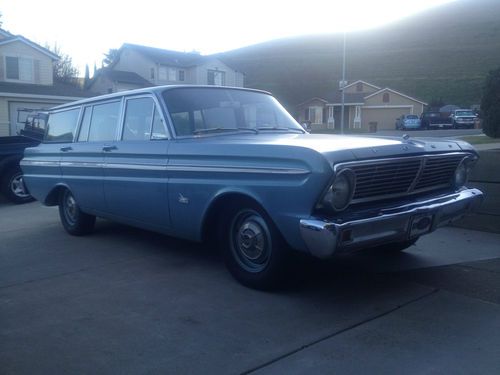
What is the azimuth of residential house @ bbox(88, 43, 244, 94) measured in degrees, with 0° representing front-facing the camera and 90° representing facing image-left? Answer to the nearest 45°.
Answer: approximately 315°

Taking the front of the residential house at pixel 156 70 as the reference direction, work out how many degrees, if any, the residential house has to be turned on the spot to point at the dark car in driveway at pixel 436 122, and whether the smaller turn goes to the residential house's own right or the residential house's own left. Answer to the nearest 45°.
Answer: approximately 45° to the residential house's own left

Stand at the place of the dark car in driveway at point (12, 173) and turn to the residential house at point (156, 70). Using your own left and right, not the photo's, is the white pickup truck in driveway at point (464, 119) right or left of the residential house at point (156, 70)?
right

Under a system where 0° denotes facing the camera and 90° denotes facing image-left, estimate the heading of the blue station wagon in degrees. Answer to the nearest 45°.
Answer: approximately 315°

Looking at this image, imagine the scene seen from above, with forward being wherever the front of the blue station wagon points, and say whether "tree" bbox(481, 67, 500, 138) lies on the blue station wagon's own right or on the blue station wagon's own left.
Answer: on the blue station wagon's own left

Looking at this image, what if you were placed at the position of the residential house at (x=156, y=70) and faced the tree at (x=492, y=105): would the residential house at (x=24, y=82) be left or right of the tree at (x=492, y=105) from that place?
right

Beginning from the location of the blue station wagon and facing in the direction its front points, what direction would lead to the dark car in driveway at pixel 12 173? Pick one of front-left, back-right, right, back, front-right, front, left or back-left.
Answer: back

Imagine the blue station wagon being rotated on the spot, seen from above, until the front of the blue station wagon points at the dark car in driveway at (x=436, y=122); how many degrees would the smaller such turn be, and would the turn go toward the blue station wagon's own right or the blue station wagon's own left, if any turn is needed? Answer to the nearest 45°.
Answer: approximately 135° to the blue station wagon's own left
